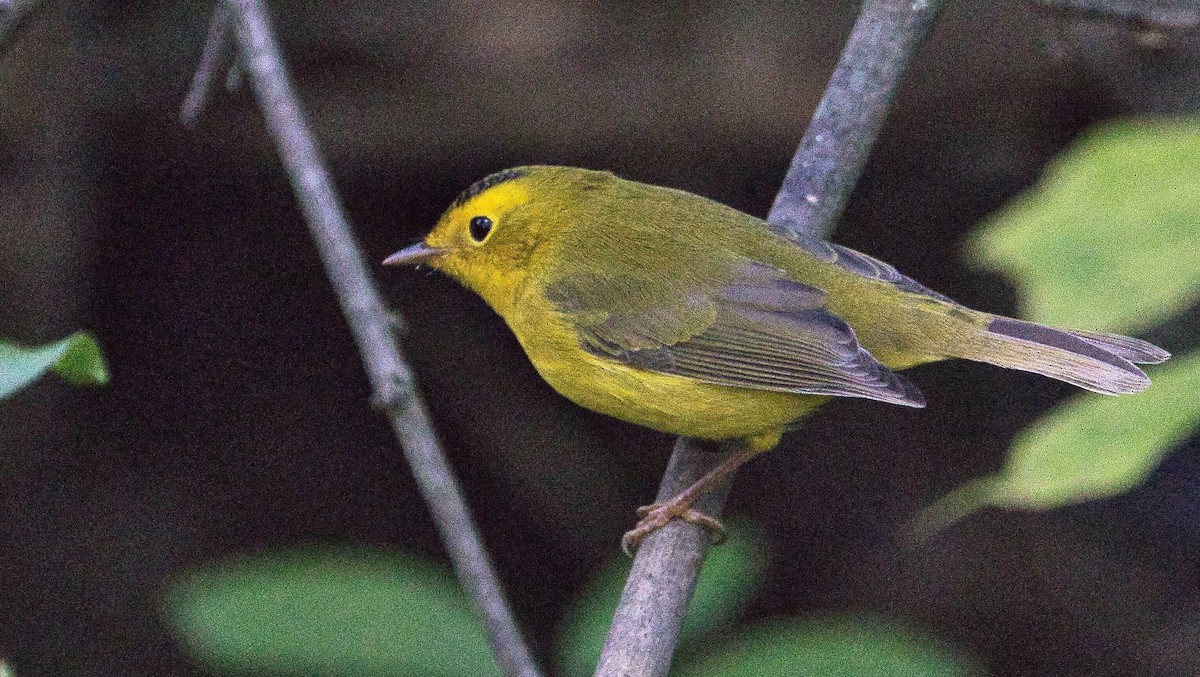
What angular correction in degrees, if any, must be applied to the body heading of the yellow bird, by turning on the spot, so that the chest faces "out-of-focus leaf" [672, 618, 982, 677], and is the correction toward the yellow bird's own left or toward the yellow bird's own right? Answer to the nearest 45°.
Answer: approximately 135° to the yellow bird's own left

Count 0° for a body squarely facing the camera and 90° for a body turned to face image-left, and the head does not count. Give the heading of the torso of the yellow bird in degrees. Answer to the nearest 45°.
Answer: approximately 90°

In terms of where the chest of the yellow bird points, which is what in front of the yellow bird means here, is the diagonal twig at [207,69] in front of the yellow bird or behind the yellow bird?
in front
